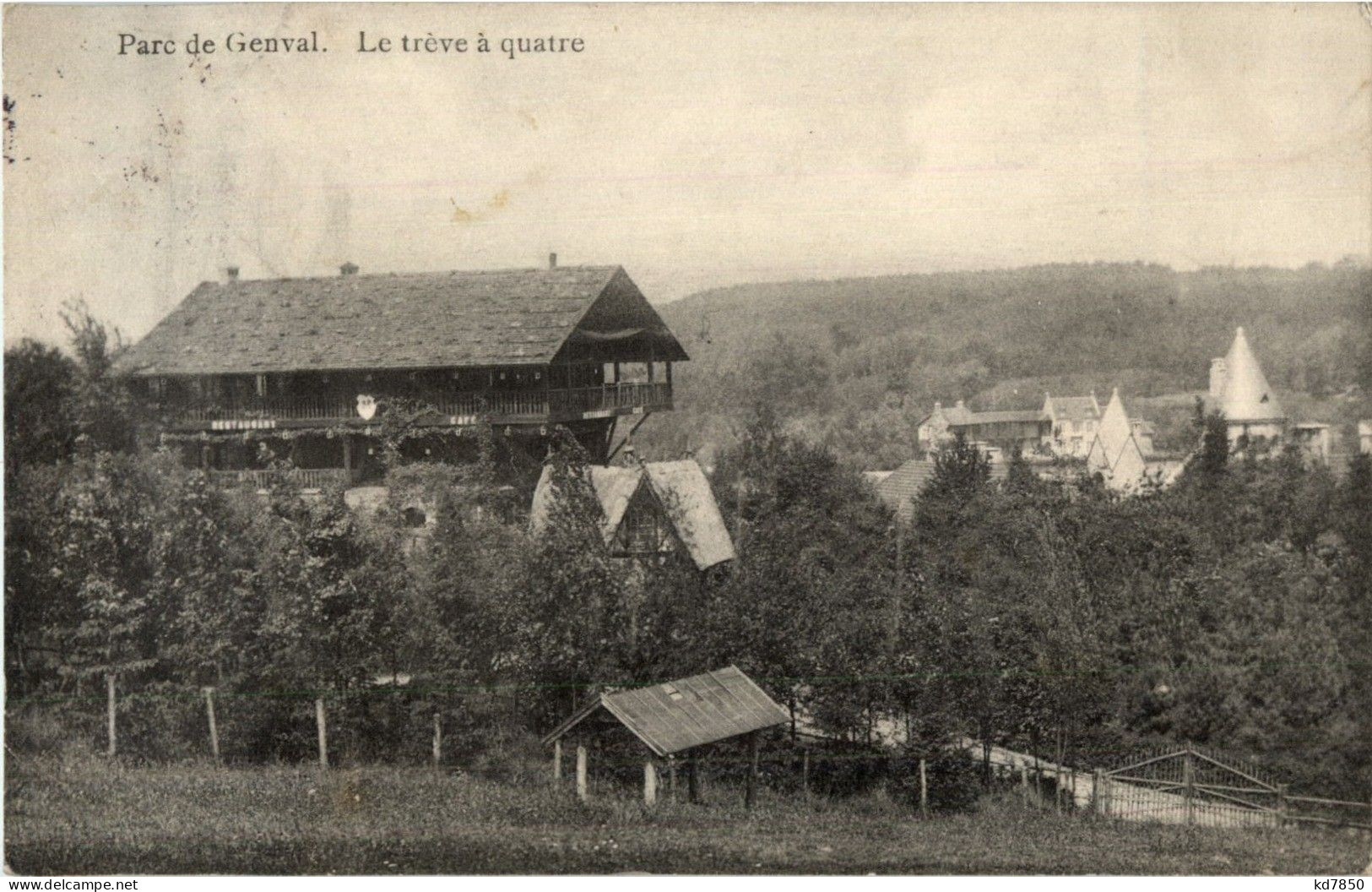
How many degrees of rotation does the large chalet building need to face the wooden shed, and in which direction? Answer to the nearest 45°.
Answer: approximately 45° to its left

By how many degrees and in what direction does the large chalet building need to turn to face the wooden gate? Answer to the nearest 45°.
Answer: approximately 45° to its left

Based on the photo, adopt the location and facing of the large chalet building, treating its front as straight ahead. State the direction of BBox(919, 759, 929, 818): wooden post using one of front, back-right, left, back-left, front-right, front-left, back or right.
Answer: front-left

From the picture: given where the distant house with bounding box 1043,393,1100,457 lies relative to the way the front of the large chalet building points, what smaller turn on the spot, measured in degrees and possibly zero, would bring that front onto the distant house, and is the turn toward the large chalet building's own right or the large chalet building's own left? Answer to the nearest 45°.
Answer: approximately 90° to the large chalet building's own left

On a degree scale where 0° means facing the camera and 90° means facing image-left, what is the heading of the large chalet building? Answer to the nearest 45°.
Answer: approximately 0°

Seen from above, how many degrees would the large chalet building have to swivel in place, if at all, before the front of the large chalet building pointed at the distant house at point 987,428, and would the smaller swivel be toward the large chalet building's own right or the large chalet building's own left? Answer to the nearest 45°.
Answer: approximately 90° to the large chalet building's own left
